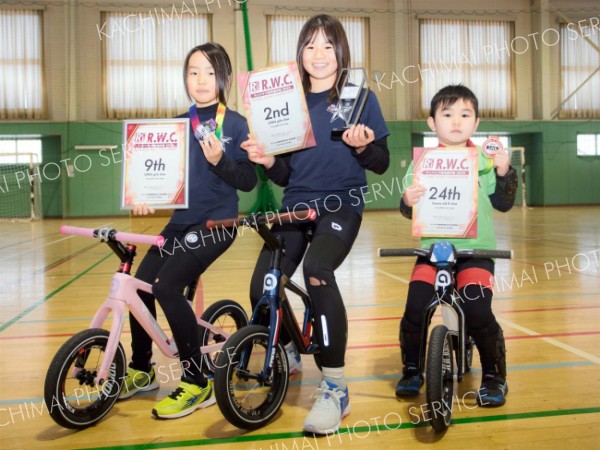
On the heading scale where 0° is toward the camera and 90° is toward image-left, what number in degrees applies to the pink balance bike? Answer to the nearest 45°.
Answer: approximately 45°

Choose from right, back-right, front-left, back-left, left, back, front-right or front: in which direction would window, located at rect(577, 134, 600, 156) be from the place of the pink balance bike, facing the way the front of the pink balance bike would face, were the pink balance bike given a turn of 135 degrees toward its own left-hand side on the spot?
front-left
